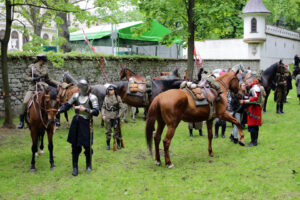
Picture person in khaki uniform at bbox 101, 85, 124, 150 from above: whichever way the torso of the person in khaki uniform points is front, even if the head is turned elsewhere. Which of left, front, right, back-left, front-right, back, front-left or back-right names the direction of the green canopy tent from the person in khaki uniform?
back

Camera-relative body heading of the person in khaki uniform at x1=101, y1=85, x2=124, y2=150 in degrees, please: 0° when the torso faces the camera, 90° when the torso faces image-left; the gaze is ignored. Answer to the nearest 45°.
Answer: approximately 0°

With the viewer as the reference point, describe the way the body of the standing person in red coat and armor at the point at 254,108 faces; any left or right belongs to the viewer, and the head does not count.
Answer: facing to the left of the viewer

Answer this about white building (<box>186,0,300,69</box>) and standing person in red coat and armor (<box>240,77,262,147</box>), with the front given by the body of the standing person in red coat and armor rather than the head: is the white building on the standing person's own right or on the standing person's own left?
on the standing person's own right

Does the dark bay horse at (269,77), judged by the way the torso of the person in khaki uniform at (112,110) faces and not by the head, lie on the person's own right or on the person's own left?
on the person's own left

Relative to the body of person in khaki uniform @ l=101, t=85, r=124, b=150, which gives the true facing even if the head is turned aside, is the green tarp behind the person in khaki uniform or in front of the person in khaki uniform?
behind

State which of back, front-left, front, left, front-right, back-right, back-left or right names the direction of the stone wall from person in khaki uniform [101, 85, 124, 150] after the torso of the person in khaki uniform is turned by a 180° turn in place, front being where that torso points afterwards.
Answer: front
